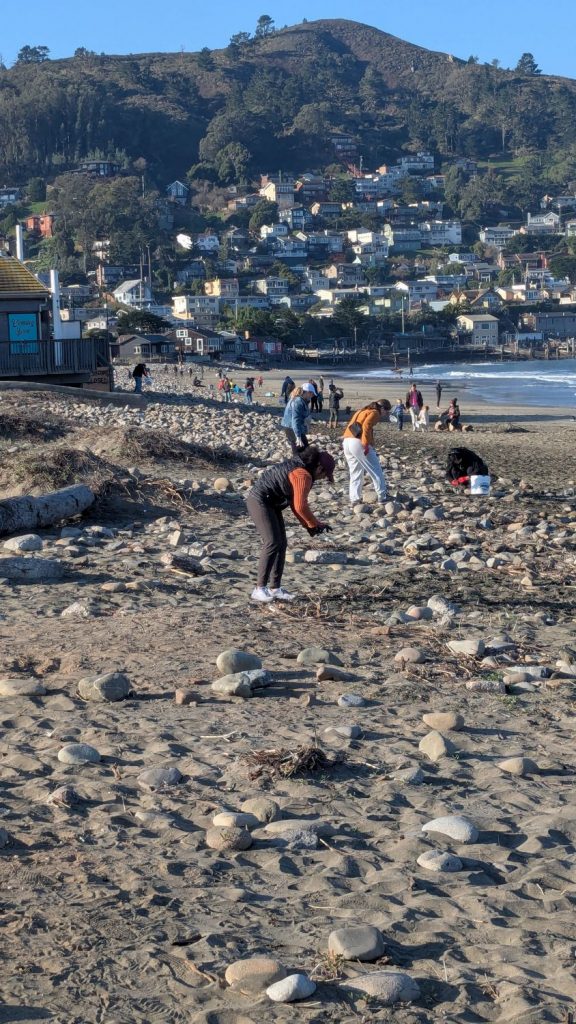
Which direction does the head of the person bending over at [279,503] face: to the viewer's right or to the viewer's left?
to the viewer's right

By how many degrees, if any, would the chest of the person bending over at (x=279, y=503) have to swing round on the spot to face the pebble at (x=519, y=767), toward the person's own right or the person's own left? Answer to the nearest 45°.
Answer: approximately 90° to the person's own right

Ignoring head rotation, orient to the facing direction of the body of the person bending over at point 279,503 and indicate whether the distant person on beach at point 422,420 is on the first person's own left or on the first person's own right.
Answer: on the first person's own left

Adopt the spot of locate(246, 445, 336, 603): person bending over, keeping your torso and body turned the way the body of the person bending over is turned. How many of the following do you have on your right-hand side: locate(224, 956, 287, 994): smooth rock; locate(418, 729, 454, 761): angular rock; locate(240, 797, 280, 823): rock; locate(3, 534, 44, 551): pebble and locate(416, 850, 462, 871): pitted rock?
4

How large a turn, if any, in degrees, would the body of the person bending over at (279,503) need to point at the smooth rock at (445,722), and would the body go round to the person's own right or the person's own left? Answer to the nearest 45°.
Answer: approximately 90° to the person's own right

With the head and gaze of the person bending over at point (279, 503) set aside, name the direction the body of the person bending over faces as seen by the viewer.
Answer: to the viewer's right

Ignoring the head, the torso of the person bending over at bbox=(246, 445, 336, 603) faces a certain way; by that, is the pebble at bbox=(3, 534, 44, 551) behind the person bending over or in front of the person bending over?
behind

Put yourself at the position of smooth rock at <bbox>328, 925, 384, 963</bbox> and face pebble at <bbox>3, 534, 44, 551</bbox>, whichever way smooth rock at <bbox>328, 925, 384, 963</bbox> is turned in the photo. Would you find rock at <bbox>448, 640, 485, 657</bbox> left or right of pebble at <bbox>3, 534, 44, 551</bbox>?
right

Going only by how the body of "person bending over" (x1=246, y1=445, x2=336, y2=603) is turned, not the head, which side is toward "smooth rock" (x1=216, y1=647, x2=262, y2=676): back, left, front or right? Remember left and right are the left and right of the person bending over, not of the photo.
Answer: right

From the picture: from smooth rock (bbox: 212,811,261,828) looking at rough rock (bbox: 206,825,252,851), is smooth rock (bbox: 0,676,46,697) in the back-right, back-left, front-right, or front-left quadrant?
back-right

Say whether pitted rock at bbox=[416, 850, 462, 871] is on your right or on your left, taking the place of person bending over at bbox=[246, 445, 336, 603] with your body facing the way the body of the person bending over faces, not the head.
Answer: on your right

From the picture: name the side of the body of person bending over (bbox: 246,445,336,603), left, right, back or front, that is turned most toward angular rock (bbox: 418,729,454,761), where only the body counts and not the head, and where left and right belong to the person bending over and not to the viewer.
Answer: right

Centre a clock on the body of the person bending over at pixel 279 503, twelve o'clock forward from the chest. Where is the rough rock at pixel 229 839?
The rough rock is roughly at 3 o'clock from the person bending over.
